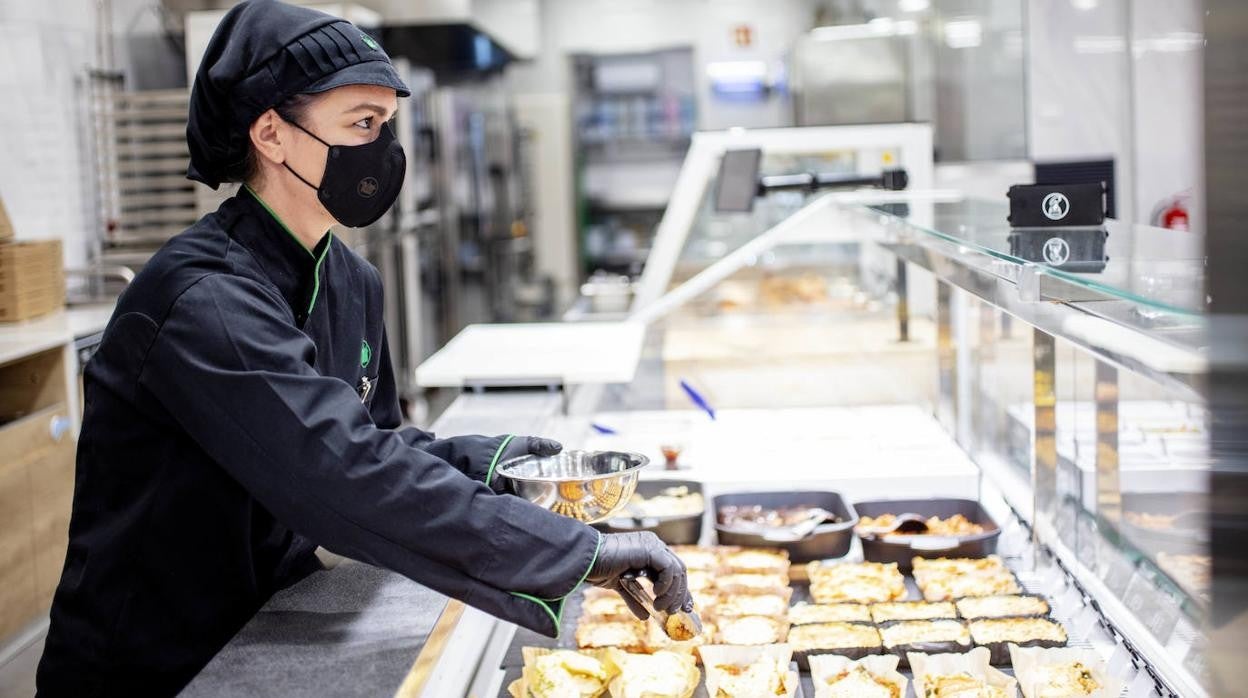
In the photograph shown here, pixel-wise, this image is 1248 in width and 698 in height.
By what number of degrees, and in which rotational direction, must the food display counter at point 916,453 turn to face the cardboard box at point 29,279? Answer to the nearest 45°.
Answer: approximately 135° to its left

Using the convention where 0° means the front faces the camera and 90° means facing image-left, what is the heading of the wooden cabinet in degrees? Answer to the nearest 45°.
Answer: approximately 315°

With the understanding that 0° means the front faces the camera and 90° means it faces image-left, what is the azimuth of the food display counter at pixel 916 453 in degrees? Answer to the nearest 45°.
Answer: approximately 270°

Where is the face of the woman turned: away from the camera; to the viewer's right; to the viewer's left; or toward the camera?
to the viewer's right
